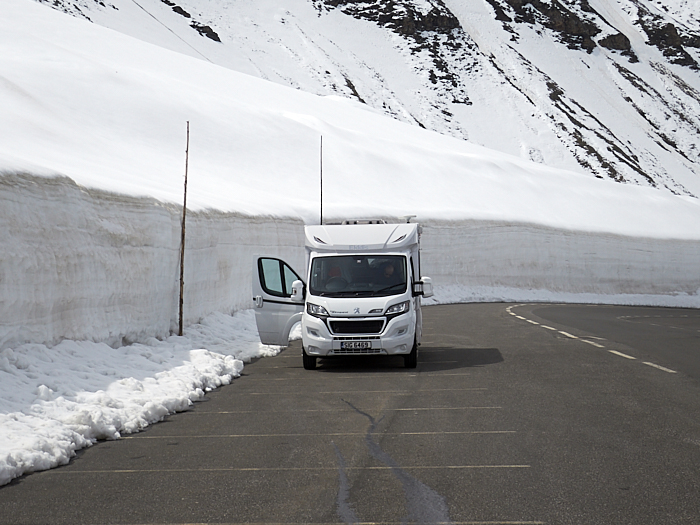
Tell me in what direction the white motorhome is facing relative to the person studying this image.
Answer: facing the viewer
